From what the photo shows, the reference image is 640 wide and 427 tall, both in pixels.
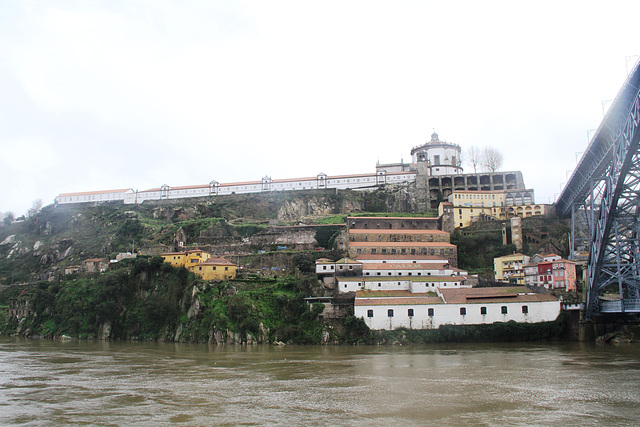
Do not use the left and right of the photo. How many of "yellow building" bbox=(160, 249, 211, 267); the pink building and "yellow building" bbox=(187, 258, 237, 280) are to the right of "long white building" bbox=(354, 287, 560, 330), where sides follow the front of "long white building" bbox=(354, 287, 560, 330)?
2

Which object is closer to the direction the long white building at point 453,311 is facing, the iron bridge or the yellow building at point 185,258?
the iron bridge

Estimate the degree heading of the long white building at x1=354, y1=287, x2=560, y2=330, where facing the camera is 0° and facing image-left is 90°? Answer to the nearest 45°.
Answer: approximately 0°

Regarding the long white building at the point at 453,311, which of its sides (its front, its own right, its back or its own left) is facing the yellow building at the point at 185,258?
right

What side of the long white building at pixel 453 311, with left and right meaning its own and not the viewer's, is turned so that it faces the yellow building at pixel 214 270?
right

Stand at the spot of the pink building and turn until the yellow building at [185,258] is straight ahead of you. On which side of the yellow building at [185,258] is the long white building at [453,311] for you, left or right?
left

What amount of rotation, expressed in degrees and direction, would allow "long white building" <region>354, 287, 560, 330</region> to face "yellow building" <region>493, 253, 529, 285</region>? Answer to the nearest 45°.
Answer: approximately 135° to its left

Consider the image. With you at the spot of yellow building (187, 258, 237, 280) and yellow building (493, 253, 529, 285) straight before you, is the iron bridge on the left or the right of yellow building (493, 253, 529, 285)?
right

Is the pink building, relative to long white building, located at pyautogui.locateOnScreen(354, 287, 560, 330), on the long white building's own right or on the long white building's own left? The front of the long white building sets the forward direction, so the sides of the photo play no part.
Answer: on the long white building's own left

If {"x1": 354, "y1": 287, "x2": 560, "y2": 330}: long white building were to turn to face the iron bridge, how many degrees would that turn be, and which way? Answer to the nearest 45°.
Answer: approximately 45° to its left
